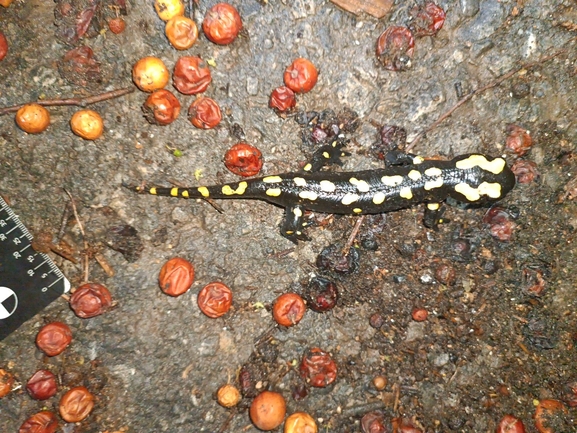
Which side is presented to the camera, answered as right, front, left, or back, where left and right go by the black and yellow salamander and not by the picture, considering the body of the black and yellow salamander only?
right

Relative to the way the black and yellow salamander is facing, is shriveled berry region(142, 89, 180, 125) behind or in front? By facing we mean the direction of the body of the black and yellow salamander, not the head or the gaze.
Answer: behind

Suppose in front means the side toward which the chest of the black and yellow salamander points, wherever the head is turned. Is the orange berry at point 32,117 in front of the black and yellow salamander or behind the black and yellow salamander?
behind

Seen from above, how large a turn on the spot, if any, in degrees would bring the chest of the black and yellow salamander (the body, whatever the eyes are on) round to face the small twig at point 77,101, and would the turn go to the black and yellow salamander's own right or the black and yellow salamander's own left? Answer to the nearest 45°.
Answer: approximately 180°

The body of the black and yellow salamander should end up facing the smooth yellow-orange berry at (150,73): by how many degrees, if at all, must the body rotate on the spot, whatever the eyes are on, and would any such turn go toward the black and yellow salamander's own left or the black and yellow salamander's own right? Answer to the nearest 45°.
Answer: approximately 180°

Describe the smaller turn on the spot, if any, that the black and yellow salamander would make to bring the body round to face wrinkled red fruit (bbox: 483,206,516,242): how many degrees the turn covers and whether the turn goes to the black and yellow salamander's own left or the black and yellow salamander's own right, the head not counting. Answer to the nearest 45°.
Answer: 0° — it already faces it

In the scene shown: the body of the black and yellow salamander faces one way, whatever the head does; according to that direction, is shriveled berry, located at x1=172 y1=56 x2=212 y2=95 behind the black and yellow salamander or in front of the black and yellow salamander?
behind

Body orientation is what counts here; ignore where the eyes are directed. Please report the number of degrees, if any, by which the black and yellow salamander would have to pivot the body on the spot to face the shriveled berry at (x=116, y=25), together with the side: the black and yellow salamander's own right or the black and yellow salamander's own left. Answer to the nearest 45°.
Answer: approximately 180°
